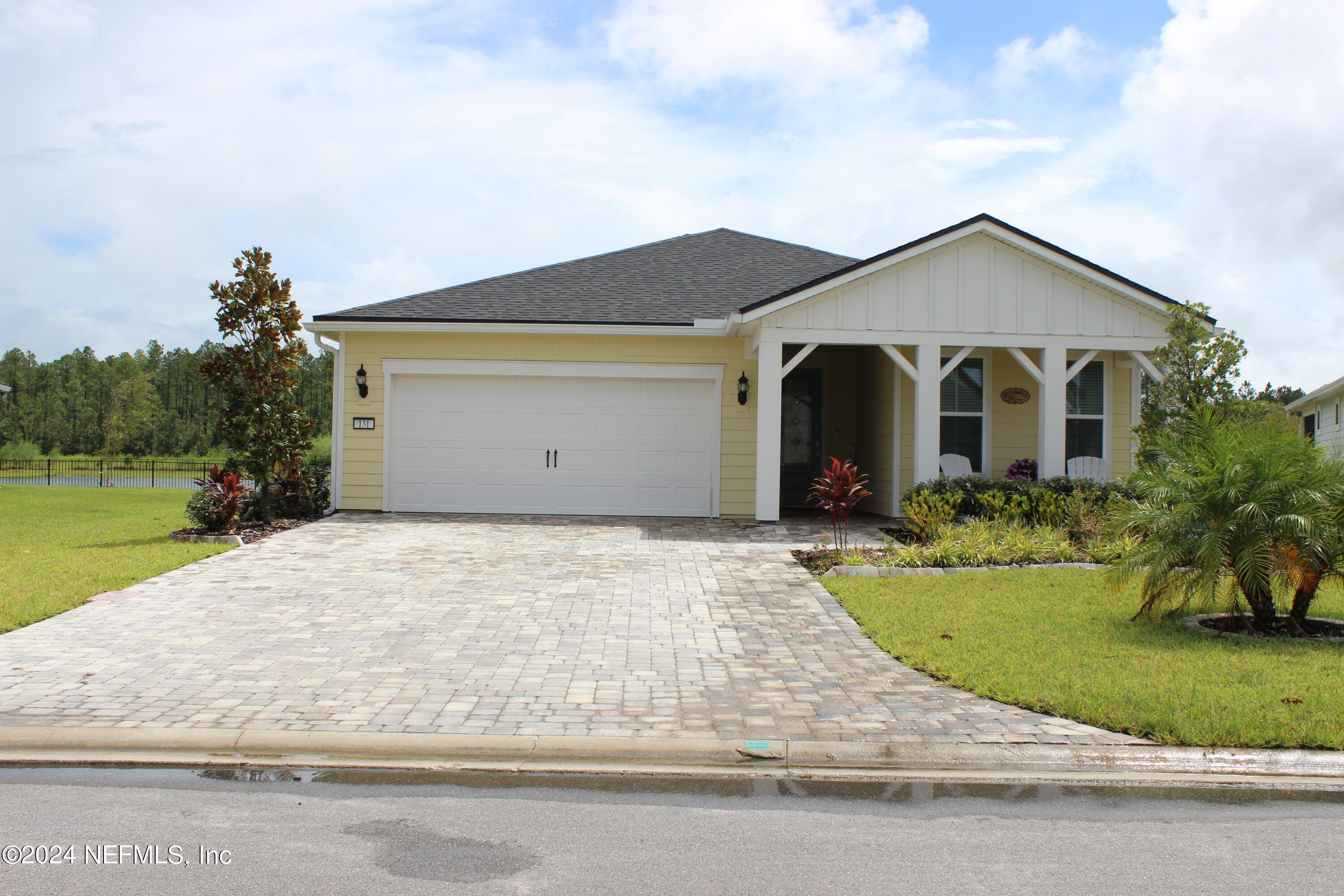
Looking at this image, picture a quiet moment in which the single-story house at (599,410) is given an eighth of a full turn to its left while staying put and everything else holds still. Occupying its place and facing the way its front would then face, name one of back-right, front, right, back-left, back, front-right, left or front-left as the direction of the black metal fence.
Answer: back

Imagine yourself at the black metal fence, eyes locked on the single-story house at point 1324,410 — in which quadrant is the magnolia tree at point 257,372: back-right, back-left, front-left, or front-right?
front-right

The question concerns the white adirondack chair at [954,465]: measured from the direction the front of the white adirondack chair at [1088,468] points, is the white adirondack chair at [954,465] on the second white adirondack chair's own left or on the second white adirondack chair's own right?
on the second white adirondack chair's own right

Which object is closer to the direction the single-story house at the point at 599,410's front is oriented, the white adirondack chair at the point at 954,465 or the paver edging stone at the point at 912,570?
the paver edging stone

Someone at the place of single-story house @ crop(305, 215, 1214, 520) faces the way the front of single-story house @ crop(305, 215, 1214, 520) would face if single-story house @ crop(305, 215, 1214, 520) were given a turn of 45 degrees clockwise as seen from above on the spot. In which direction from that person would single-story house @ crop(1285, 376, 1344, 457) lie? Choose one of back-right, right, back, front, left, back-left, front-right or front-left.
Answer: back

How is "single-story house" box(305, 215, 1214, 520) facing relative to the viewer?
toward the camera

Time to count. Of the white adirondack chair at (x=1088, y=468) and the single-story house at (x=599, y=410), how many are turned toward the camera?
2

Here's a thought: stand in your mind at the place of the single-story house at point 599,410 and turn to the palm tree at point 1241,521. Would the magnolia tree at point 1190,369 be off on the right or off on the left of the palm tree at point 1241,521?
left

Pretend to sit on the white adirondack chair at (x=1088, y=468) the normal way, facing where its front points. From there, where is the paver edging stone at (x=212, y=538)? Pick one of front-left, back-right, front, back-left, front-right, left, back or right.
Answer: front-right

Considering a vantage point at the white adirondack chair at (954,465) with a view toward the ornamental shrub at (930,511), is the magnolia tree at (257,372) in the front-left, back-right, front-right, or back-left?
front-right

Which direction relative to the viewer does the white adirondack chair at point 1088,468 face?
toward the camera

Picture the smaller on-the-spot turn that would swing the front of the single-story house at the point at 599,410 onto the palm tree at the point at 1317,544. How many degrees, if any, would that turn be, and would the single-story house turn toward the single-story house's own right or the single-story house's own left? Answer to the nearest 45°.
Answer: approximately 45° to the single-story house's own left
